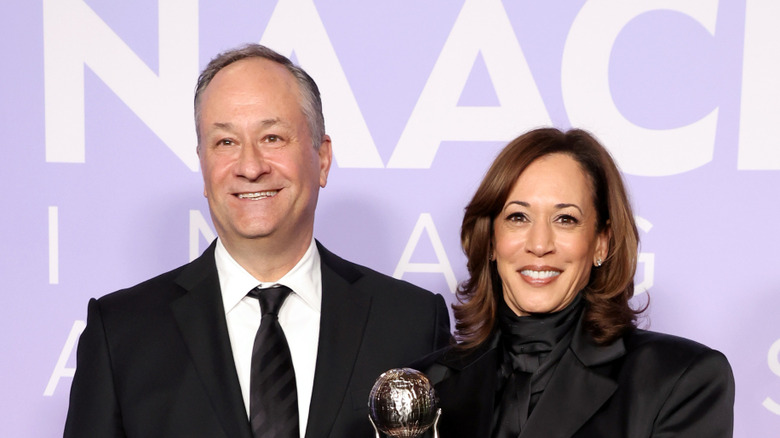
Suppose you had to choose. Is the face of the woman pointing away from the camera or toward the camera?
toward the camera

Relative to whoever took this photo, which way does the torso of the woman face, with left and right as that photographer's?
facing the viewer and to the left of the viewer

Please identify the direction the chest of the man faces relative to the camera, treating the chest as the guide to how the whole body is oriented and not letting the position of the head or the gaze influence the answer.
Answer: toward the camera

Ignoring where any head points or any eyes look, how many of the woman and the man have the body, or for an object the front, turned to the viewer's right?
0

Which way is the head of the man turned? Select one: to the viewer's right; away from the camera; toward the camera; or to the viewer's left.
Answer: toward the camera

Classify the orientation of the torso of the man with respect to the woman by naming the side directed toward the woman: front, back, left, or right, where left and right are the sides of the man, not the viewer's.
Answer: left
